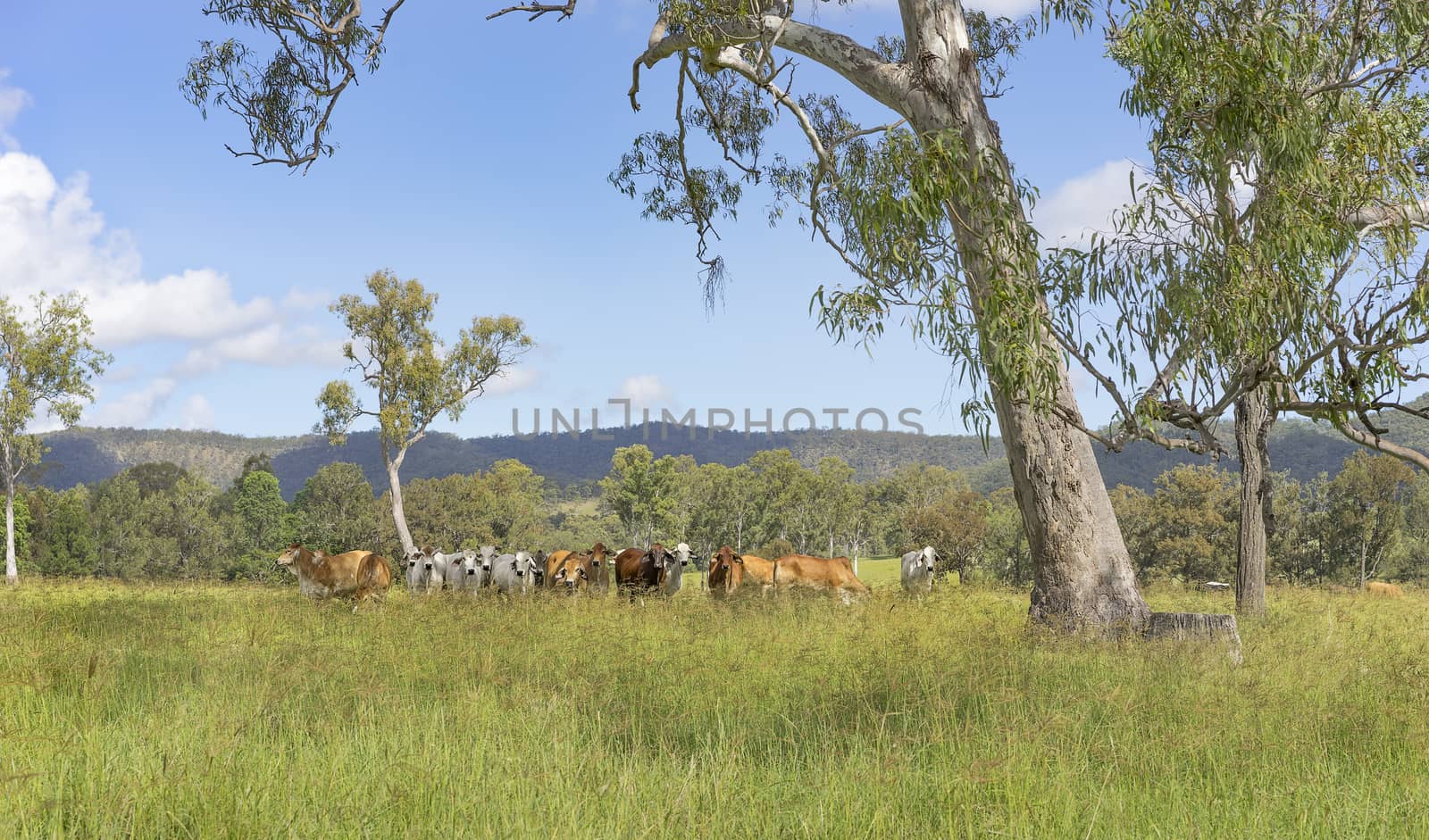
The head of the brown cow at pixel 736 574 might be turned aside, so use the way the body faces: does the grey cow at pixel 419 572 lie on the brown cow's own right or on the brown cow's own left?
on the brown cow's own right

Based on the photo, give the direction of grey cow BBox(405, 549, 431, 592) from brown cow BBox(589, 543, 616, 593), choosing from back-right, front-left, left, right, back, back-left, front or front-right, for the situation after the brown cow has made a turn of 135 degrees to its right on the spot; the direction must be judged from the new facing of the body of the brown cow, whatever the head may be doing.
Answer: front

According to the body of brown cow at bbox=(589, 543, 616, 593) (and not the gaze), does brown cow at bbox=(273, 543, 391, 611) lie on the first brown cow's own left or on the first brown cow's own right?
on the first brown cow's own right

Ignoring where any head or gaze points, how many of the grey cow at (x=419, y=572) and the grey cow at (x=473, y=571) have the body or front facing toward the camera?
2

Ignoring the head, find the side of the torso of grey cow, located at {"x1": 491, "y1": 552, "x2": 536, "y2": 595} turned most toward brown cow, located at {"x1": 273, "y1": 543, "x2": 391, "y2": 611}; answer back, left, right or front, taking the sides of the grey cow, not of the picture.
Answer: right
